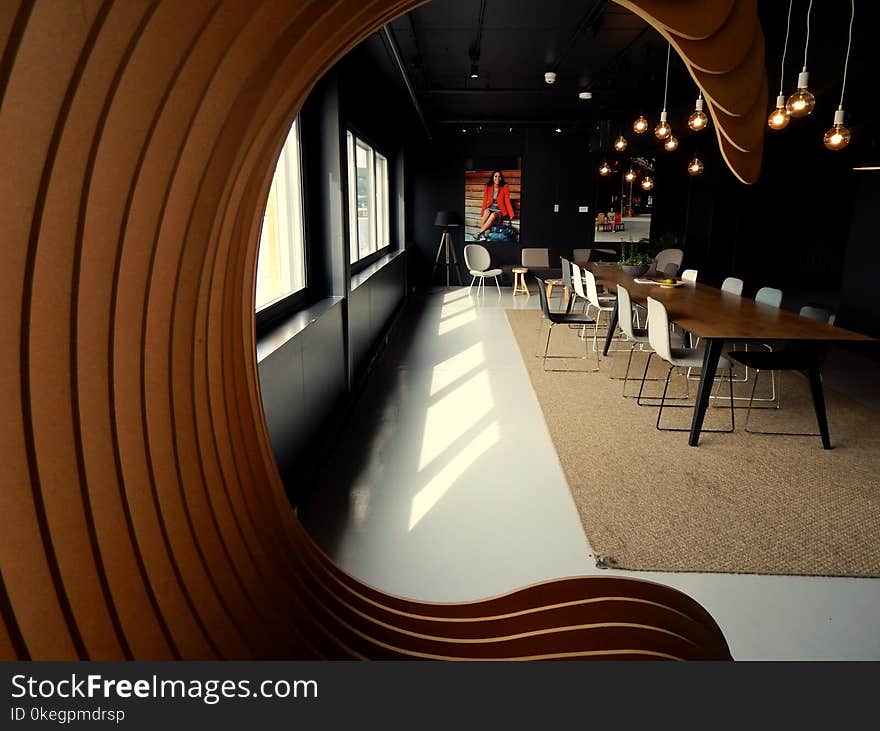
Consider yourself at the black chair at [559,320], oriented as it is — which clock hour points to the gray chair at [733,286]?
The gray chair is roughly at 12 o'clock from the black chair.

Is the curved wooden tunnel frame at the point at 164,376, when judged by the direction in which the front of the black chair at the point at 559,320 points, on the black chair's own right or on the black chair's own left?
on the black chair's own right

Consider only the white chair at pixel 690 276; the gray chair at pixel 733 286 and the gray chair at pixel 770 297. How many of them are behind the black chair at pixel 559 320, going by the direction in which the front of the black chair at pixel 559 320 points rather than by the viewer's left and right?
0

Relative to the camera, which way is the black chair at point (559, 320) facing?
to the viewer's right

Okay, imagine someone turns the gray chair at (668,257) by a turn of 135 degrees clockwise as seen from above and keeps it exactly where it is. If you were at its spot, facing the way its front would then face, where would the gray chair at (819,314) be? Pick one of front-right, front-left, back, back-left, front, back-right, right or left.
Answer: back

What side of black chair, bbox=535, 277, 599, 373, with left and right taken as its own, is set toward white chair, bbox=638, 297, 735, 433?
right

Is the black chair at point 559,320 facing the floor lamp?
no

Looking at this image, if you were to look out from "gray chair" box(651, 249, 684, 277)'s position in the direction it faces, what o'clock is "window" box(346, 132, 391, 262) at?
The window is roughly at 12 o'clock from the gray chair.

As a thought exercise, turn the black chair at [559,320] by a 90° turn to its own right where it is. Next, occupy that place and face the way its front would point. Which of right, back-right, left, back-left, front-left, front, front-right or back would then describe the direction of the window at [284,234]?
front-right

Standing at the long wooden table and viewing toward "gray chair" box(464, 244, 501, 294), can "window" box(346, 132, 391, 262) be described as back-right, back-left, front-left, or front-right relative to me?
front-left

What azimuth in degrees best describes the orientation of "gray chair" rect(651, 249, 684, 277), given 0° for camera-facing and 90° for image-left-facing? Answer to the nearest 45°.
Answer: approximately 45°

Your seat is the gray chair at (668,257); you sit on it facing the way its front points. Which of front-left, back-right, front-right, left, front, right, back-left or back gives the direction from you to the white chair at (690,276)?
front-left

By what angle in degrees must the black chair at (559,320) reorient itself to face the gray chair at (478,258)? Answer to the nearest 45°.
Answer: approximately 90° to its left

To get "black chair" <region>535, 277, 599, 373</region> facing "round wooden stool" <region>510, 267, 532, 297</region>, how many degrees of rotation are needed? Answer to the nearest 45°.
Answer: approximately 90° to its left

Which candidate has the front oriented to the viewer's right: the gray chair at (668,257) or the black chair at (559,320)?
the black chair

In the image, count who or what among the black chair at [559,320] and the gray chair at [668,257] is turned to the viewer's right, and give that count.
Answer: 1

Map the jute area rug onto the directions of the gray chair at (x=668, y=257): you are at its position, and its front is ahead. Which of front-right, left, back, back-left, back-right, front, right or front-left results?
front-left
